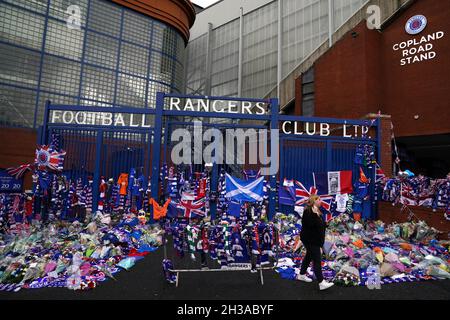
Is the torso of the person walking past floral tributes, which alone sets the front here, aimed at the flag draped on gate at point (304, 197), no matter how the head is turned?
no

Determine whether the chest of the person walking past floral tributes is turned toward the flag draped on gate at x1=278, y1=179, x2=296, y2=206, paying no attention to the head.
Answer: no

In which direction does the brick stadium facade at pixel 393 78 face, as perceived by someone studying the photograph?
facing the viewer and to the left of the viewer

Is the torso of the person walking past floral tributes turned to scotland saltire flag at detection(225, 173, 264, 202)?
no
